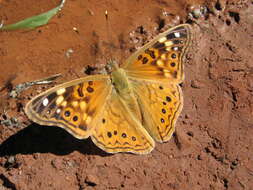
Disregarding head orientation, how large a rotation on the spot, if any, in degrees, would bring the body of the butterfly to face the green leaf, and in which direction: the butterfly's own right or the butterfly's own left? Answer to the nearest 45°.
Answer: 0° — it already faces it

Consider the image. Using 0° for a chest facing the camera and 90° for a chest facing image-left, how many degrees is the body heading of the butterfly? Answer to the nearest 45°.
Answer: approximately 135°
